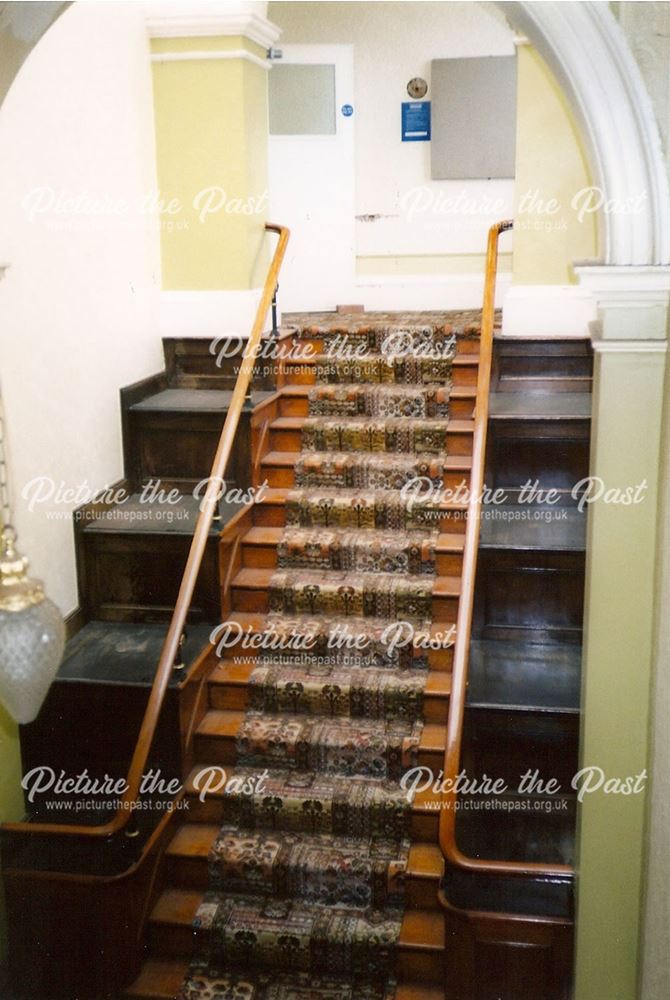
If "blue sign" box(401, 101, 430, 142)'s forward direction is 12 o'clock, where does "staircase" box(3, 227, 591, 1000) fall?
The staircase is roughly at 12 o'clock from the blue sign.

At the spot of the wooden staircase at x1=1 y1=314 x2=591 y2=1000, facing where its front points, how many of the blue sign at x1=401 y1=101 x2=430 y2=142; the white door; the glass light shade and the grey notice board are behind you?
3

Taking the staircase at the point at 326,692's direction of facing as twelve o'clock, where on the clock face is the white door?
The white door is roughly at 6 o'clock from the staircase.

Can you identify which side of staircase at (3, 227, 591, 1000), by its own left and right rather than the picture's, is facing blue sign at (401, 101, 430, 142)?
back

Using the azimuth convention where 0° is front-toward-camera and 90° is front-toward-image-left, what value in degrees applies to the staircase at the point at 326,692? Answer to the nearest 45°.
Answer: approximately 0°

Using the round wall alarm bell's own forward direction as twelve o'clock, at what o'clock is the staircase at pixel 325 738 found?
The staircase is roughly at 12 o'clock from the round wall alarm bell.

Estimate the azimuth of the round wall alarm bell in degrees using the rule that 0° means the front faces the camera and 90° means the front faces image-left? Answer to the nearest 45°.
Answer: approximately 0°
